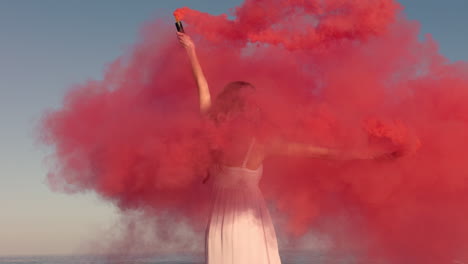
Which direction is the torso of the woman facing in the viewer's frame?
away from the camera
